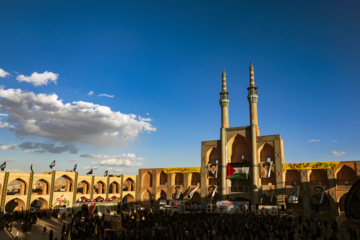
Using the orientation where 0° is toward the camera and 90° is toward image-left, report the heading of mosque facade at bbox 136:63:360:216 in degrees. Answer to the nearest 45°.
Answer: approximately 45°
